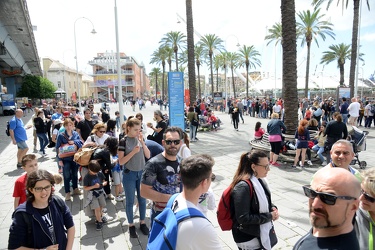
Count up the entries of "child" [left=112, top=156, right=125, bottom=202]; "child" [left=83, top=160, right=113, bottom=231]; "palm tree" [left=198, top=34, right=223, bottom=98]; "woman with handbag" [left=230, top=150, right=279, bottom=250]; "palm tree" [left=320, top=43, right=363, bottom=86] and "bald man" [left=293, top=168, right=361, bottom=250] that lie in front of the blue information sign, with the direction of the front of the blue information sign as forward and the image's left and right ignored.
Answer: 4

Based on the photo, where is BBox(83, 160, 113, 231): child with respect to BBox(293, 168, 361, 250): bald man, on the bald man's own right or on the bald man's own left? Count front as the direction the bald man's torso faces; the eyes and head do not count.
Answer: on the bald man's own right

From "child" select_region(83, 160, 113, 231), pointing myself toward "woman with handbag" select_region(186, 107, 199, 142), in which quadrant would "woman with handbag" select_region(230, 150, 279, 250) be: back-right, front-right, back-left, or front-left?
back-right

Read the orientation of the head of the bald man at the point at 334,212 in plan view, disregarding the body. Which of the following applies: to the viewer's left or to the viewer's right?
to the viewer's left

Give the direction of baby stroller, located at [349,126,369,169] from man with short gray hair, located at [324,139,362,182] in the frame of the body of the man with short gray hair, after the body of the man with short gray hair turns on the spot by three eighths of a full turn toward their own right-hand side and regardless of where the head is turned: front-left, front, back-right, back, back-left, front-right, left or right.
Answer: front-right

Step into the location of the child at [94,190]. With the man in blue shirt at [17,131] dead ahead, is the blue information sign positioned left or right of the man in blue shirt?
right

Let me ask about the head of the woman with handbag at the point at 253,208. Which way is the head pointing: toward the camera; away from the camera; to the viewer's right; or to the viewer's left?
to the viewer's right
